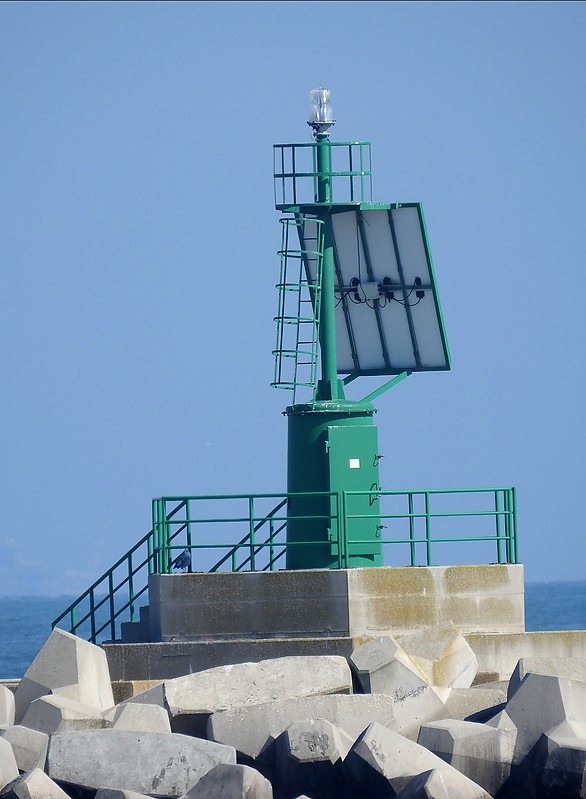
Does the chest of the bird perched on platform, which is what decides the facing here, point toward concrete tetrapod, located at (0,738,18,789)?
no

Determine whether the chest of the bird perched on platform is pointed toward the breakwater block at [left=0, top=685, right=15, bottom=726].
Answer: no

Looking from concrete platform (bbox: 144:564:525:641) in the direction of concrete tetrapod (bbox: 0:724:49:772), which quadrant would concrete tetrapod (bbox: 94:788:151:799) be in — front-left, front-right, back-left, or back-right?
front-left

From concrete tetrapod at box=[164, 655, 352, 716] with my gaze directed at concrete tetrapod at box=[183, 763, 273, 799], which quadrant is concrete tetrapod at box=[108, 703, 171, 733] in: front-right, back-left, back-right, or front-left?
front-right
